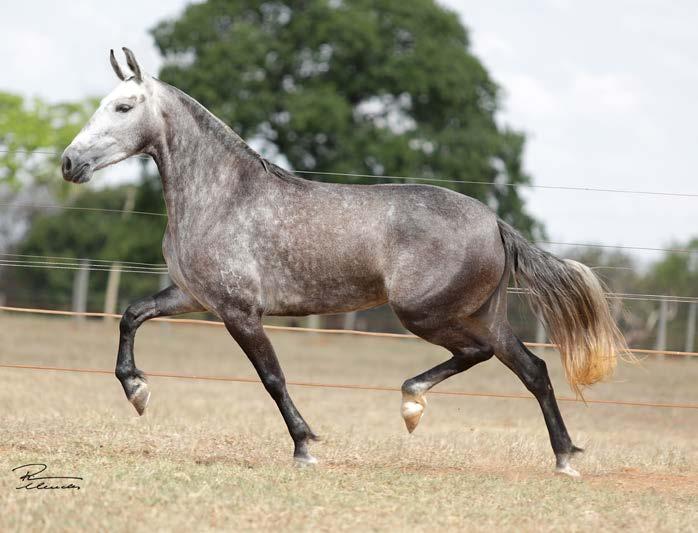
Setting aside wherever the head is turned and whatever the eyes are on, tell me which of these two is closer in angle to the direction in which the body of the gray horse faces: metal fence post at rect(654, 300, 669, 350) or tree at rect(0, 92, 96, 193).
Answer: the tree

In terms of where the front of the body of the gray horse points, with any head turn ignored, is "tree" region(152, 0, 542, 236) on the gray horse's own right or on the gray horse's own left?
on the gray horse's own right

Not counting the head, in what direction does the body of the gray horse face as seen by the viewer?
to the viewer's left

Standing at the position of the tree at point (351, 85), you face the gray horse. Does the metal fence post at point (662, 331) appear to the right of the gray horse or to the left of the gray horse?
left

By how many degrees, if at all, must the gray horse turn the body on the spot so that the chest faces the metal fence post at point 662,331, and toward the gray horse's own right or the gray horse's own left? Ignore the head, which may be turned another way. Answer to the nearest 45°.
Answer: approximately 135° to the gray horse's own right

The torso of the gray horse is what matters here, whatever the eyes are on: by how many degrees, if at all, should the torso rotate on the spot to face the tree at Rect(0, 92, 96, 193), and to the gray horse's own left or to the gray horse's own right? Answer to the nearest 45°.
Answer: approximately 90° to the gray horse's own right
